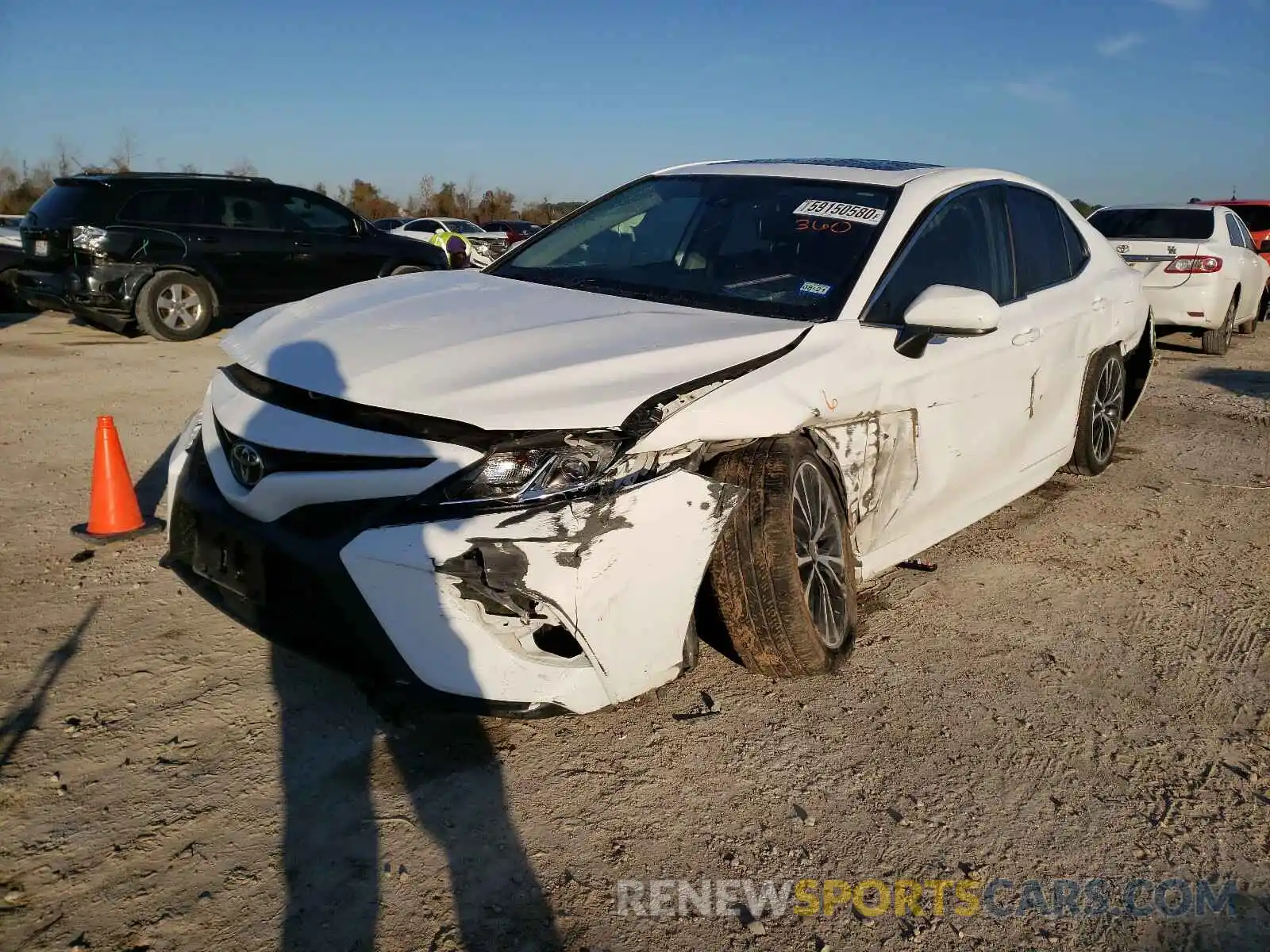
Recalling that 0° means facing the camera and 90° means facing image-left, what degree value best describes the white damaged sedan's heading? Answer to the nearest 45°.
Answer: approximately 45°

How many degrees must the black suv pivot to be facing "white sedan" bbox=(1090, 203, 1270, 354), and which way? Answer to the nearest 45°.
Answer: approximately 45° to its right

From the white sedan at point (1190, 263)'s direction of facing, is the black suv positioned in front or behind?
behind

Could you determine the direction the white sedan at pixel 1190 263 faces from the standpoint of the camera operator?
facing away from the viewer and to the right of the viewer

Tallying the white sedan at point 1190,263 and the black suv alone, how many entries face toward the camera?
0

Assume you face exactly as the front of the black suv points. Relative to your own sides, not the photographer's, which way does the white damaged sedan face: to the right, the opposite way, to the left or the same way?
the opposite way

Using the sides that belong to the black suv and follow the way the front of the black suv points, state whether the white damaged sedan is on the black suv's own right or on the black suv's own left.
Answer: on the black suv's own right

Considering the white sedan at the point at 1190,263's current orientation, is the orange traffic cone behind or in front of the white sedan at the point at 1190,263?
behind

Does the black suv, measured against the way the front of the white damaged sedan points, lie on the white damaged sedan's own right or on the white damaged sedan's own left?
on the white damaged sedan's own right

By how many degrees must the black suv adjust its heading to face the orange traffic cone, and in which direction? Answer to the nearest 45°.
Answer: approximately 135° to its right

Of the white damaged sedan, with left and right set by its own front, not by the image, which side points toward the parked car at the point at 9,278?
right

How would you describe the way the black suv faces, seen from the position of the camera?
facing away from the viewer and to the right of the viewer
